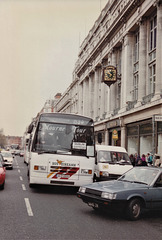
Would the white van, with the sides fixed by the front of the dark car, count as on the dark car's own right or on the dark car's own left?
on the dark car's own right

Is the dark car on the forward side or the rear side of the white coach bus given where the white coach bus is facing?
on the forward side

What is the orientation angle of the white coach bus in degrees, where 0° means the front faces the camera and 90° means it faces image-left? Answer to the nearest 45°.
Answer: approximately 0°

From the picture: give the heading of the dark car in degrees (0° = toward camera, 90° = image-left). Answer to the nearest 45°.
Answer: approximately 45°
